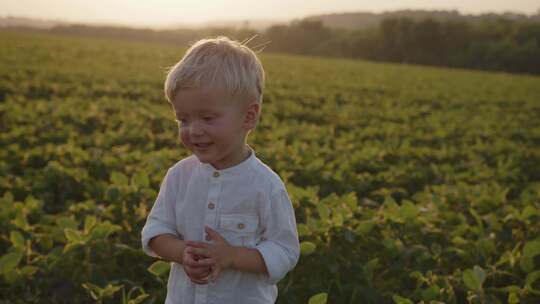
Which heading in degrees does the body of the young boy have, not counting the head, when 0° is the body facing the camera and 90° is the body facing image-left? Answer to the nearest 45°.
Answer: approximately 45°
